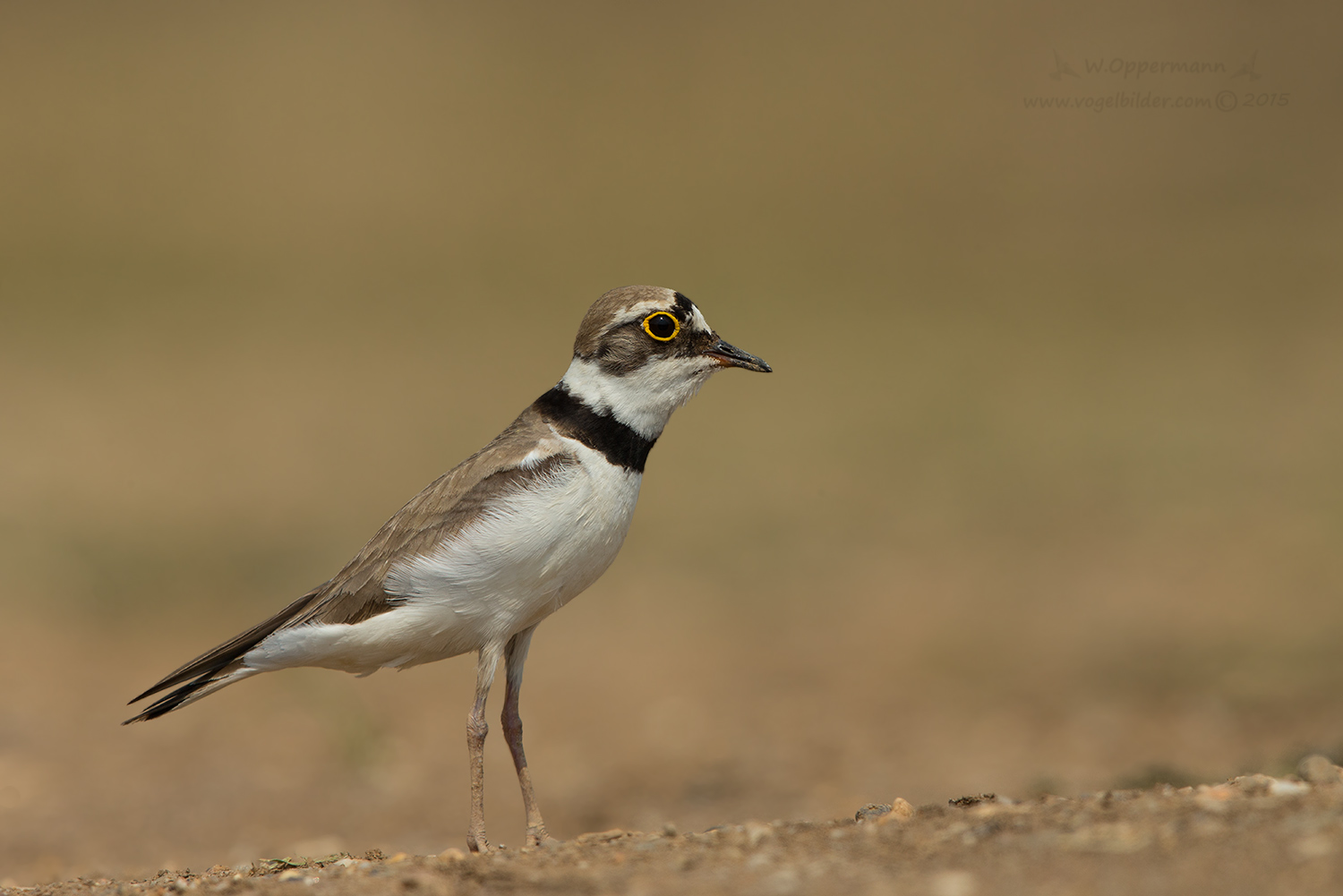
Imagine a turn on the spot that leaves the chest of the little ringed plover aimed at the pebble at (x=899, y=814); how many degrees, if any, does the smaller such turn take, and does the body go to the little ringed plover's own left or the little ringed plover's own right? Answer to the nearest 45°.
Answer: approximately 45° to the little ringed plover's own right

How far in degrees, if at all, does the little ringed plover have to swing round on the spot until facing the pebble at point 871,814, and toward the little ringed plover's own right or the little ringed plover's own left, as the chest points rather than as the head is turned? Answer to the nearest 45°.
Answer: approximately 45° to the little ringed plover's own right

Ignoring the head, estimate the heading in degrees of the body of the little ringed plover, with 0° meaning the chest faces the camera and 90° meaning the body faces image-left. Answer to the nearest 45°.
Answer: approximately 270°

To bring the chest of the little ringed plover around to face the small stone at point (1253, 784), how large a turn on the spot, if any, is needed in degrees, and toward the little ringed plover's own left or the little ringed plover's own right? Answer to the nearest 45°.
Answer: approximately 45° to the little ringed plover's own right

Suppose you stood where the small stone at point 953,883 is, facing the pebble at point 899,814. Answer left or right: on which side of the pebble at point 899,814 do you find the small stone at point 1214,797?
right

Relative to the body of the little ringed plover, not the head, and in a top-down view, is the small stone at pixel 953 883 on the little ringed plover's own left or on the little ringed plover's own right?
on the little ringed plover's own right

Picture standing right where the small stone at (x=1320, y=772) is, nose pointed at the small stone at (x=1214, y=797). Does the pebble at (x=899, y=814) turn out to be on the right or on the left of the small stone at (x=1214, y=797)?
right
